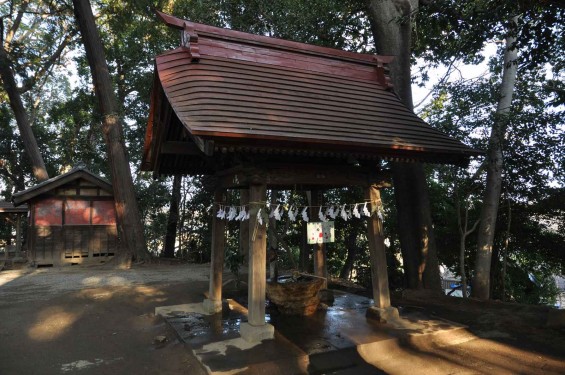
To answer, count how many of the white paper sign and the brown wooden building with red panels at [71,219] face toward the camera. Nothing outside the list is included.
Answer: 2

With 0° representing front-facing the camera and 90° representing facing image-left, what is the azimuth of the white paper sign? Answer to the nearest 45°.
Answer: approximately 0°

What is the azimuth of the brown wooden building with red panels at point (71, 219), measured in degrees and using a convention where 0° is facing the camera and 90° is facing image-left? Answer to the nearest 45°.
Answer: approximately 0°

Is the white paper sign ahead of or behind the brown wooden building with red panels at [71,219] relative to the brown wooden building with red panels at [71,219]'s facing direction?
ahead
